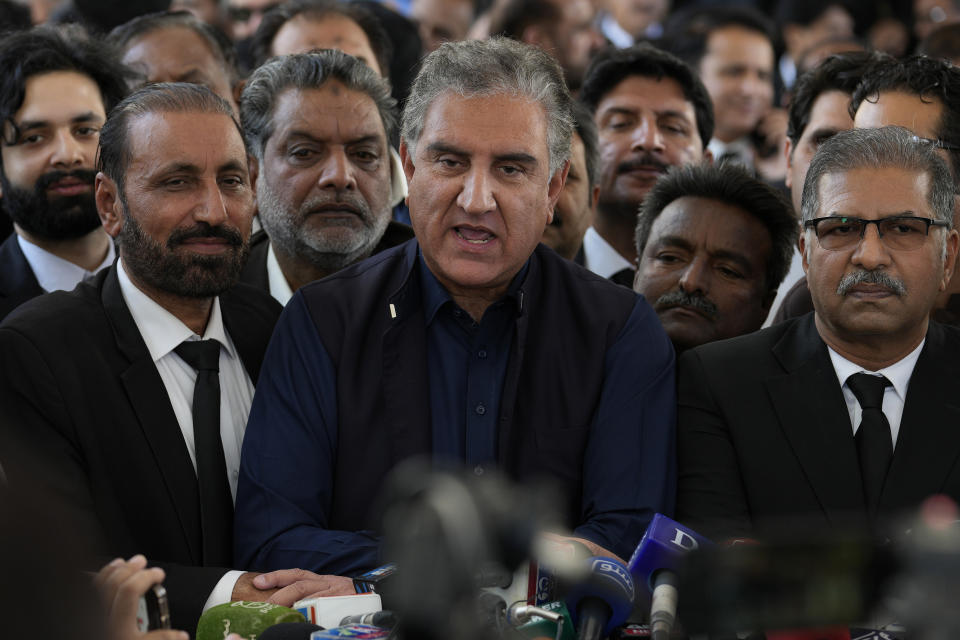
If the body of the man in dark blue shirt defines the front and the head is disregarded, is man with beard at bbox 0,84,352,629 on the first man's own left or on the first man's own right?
on the first man's own right

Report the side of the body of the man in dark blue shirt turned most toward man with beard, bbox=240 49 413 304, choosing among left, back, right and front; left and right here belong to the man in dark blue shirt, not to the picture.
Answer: back

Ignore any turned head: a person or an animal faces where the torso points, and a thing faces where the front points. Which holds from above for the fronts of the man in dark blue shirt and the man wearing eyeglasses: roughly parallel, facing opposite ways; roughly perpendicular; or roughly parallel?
roughly parallel

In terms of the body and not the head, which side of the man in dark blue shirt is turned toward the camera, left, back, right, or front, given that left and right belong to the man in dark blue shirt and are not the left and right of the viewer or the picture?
front

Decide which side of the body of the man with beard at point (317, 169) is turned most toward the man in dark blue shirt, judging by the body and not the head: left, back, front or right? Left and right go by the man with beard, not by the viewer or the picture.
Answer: front

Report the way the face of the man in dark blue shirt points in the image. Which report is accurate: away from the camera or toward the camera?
toward the camera

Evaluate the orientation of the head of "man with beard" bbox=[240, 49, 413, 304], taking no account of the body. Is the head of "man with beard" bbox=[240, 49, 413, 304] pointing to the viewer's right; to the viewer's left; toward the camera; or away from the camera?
toward the camera

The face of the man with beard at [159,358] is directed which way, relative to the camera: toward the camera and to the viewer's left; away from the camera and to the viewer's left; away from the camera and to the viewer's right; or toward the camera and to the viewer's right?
toward the camera and to the viewer's right

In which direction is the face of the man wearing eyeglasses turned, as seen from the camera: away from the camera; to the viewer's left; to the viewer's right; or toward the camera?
toward the camera

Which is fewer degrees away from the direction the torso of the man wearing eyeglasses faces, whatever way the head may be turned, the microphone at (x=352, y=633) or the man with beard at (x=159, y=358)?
the microphone

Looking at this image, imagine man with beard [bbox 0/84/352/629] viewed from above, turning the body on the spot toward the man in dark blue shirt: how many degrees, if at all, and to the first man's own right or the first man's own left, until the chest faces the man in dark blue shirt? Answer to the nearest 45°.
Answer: approximately 45° to the first man's own left

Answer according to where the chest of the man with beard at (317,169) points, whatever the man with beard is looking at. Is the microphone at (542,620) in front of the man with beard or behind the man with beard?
in front

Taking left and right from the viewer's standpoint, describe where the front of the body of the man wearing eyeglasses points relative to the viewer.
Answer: facing the viewer

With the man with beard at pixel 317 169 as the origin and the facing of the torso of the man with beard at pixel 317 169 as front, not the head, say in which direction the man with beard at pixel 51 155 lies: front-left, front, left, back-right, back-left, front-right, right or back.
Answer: right

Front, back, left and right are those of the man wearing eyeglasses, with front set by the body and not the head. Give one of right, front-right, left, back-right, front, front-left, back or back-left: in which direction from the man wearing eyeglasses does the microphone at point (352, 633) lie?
front-right

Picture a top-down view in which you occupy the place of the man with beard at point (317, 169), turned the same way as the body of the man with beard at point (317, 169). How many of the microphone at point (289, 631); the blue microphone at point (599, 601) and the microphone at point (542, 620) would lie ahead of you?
3

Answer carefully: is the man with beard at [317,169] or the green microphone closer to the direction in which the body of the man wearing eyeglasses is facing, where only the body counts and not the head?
the green microphone

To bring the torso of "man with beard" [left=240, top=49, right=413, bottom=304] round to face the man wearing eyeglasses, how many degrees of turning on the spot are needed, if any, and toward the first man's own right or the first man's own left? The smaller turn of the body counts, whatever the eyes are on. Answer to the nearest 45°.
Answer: approximately 45° to the first man's own left

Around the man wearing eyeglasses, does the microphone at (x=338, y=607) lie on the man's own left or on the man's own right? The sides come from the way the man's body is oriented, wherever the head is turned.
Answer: on the man's own right

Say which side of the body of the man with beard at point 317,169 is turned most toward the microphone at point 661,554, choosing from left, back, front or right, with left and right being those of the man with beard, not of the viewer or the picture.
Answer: front

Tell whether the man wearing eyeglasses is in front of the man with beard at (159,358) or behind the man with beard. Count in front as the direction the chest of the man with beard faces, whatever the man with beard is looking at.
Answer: in front

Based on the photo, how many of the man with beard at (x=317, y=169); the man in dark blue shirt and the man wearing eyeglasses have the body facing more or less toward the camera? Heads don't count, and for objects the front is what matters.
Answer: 3
